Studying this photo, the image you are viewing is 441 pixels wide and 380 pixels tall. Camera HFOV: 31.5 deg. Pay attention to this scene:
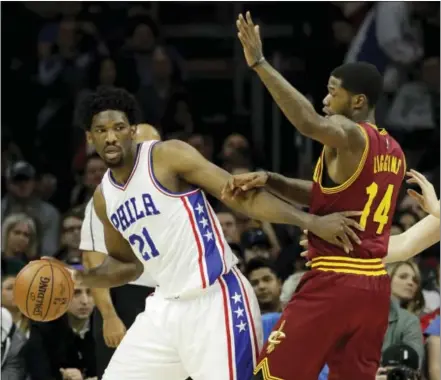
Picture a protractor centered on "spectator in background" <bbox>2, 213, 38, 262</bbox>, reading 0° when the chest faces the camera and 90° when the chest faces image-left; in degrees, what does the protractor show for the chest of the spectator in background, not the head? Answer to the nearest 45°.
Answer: approximately 0°

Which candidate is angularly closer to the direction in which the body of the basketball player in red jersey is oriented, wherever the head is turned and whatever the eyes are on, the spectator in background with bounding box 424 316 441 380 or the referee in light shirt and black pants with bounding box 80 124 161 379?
the referee in light shirt and black pants

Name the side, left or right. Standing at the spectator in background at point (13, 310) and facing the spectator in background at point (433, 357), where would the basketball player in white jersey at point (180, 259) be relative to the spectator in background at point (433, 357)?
right

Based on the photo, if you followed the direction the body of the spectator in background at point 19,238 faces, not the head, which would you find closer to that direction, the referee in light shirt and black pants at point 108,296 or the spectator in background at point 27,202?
the referee in light shirt and black pants

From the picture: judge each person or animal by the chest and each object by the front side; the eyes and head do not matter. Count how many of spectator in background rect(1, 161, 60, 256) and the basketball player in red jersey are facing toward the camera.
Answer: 1

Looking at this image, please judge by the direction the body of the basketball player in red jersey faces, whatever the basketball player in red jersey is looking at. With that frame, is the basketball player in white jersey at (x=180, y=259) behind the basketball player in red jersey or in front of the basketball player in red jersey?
in front

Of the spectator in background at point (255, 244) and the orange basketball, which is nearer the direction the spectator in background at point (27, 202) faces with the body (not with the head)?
the orange basketball

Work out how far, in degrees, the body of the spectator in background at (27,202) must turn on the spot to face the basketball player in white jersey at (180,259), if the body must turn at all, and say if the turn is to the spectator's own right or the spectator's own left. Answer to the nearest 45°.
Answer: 0° — they already face them

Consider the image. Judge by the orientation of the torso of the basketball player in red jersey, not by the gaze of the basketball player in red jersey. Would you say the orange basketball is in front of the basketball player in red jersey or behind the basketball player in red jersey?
in front

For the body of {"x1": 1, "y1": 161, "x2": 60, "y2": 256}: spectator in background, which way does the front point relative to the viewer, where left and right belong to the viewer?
facing the viewer

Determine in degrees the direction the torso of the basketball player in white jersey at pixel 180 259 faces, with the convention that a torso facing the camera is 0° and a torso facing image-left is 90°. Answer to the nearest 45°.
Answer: approximately 45°
